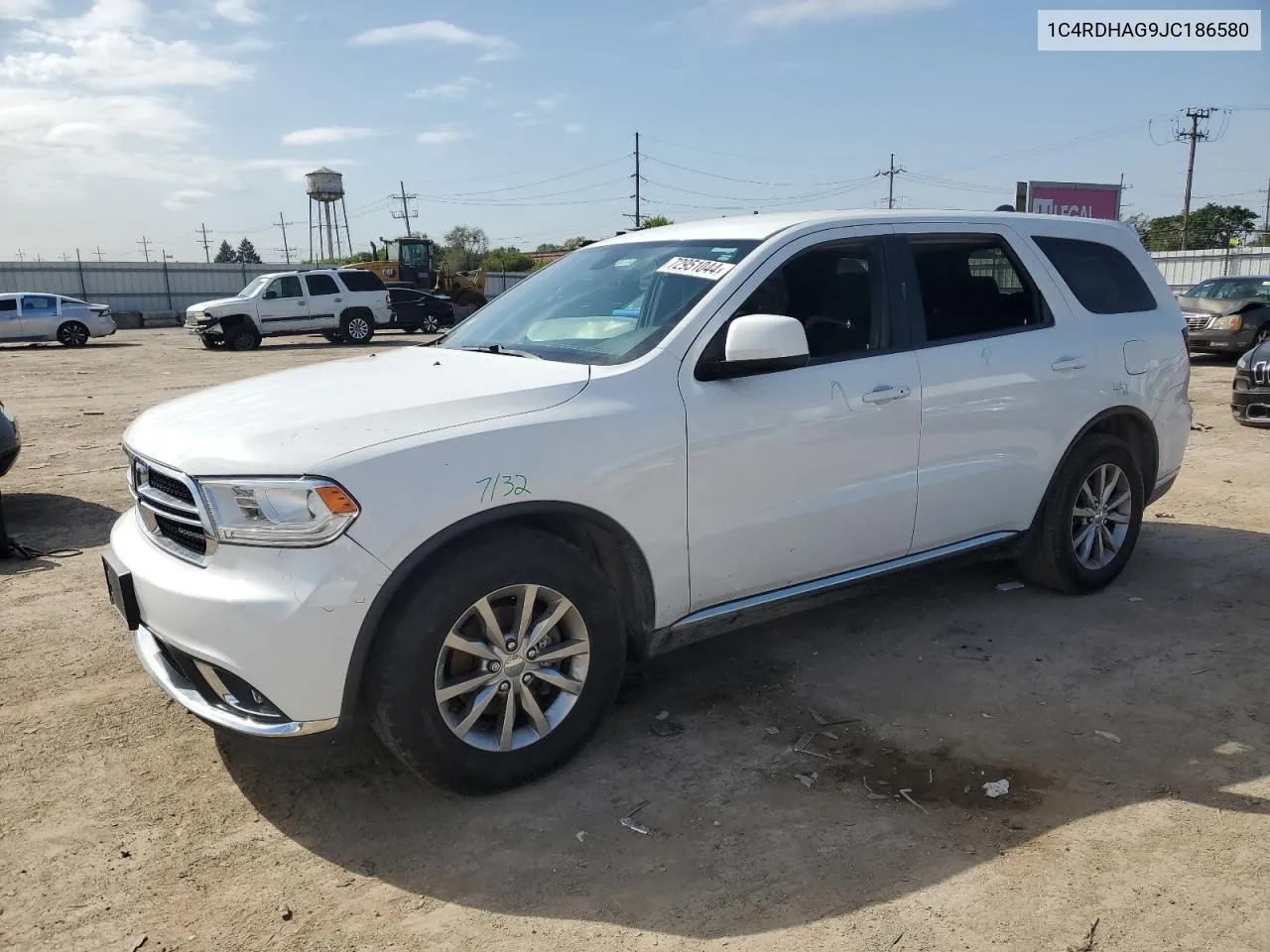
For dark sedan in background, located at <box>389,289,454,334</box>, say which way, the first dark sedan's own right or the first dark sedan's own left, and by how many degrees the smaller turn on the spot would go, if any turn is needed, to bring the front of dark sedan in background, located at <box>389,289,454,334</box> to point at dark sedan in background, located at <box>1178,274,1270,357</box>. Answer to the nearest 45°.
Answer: approximately 135° to the first dark sedan's own left

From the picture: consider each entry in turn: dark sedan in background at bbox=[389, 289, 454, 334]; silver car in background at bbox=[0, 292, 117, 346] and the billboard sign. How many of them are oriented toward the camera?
1

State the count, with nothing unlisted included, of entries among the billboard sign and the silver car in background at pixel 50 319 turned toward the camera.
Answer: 1

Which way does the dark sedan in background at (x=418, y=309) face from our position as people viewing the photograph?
facing to the left of the viewer

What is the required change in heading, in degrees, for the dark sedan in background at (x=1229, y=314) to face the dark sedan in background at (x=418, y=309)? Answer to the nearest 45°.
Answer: approximately 45° to its right

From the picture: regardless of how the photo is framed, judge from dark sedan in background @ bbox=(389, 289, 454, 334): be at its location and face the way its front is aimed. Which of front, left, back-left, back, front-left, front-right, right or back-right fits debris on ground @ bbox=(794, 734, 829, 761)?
left

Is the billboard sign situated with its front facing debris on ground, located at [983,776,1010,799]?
yes

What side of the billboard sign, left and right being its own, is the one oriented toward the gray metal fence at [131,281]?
right

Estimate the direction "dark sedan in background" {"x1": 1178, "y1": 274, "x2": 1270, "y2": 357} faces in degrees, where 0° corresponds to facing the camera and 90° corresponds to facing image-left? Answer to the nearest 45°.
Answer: approximately 45°

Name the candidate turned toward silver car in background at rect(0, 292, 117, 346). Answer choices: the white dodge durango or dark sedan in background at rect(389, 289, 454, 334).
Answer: the dark sedan in background

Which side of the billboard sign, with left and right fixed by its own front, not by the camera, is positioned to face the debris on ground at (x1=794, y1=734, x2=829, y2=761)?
front

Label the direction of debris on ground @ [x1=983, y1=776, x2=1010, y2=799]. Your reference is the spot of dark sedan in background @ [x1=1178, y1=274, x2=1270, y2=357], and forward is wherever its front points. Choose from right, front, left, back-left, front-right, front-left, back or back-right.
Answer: front-left

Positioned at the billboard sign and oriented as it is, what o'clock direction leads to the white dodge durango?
The white dodge durango is roughly at 12 o'clock from the billboard sign.
